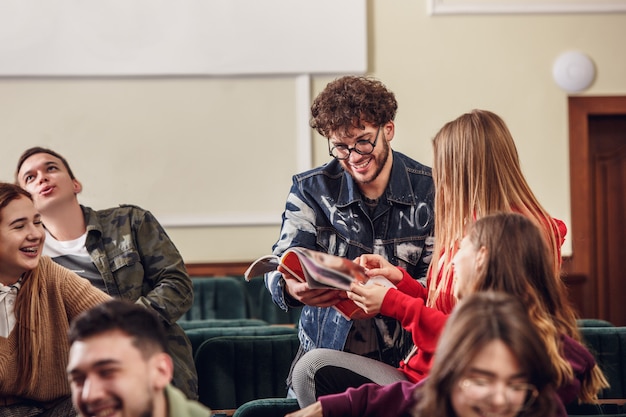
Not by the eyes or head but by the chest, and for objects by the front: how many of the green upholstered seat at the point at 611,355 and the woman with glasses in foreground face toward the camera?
2

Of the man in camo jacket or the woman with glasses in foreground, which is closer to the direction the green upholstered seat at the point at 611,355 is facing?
the woman with glasses in foreground

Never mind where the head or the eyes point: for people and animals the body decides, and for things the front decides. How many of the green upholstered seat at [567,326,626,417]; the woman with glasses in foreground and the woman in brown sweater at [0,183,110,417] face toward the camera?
3

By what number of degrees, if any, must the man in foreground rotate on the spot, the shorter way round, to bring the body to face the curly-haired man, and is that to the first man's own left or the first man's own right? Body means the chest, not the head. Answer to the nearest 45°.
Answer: approximately 180°

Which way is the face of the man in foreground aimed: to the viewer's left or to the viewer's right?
to the viewer's left

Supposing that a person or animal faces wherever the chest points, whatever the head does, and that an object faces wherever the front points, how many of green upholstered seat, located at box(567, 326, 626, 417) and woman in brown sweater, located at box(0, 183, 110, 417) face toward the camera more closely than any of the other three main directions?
2

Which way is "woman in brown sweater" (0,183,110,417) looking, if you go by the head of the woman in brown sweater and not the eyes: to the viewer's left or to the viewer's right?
to the viewer's right

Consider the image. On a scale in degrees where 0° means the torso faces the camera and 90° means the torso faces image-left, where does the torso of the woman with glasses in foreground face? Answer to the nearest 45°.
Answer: approximately 0°

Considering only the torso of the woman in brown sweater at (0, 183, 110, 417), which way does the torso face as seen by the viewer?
toward the camera
